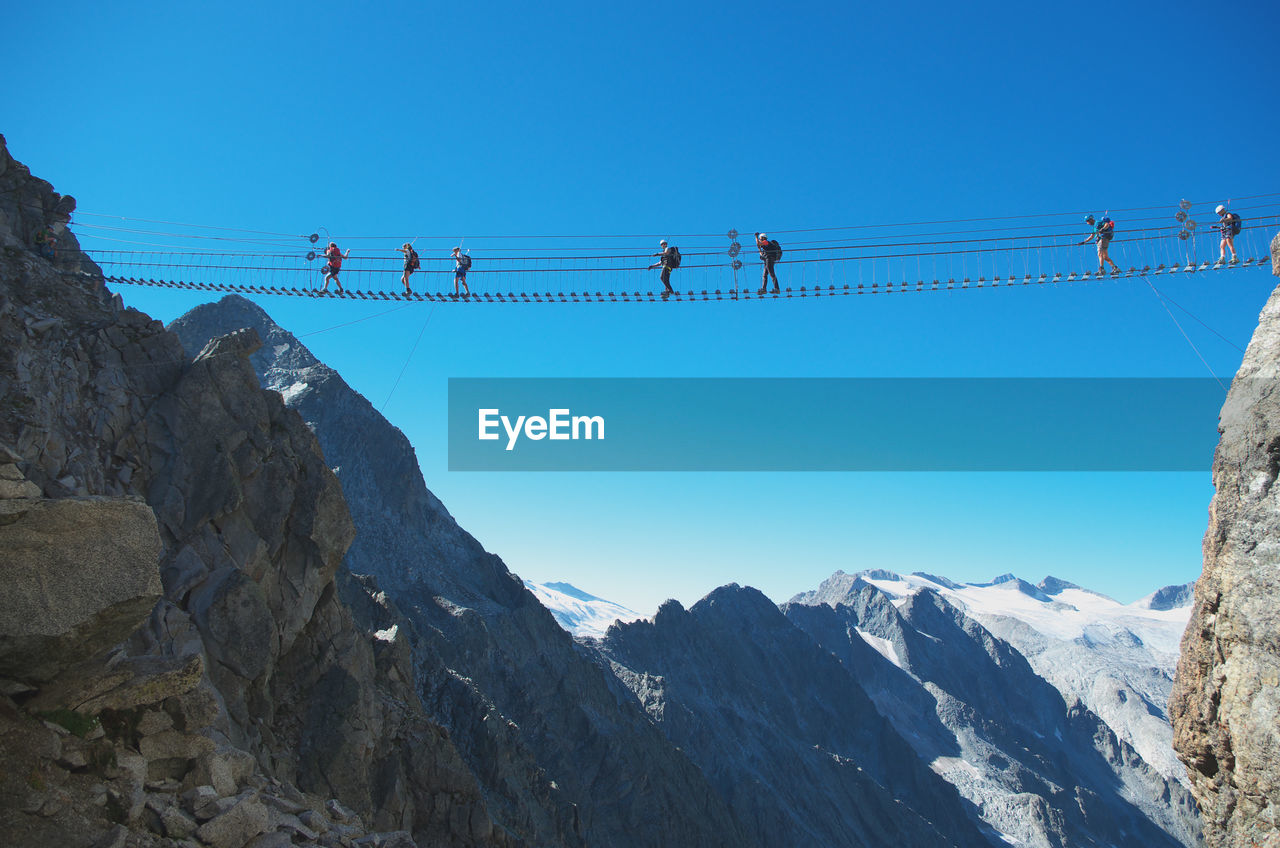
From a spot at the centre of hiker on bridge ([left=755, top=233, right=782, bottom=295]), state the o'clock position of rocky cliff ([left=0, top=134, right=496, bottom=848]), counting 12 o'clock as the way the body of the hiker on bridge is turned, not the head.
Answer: The rocky cliff is roughly at 12 o'clock from the hiker on bridge.

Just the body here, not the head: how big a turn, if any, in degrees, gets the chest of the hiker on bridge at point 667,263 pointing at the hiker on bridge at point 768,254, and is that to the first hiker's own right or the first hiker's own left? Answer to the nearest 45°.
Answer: approximately 180°

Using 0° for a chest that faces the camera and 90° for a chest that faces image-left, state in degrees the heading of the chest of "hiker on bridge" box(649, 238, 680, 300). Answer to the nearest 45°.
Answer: approximately 90°

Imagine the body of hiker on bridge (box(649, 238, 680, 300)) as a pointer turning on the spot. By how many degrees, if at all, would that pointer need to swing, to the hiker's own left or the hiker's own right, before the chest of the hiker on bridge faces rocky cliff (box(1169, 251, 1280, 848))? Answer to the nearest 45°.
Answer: approximately 180°

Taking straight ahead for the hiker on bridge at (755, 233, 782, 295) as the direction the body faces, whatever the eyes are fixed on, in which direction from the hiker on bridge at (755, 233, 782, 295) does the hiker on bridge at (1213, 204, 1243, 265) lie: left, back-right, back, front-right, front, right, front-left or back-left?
back

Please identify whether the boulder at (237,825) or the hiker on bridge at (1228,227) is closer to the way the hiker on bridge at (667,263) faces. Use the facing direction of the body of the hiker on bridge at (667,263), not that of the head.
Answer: the boulder

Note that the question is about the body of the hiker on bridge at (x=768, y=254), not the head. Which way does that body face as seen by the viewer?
to the viewer's left

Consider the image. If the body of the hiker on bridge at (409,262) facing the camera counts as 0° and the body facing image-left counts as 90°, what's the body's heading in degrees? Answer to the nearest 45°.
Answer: approximately 90°
